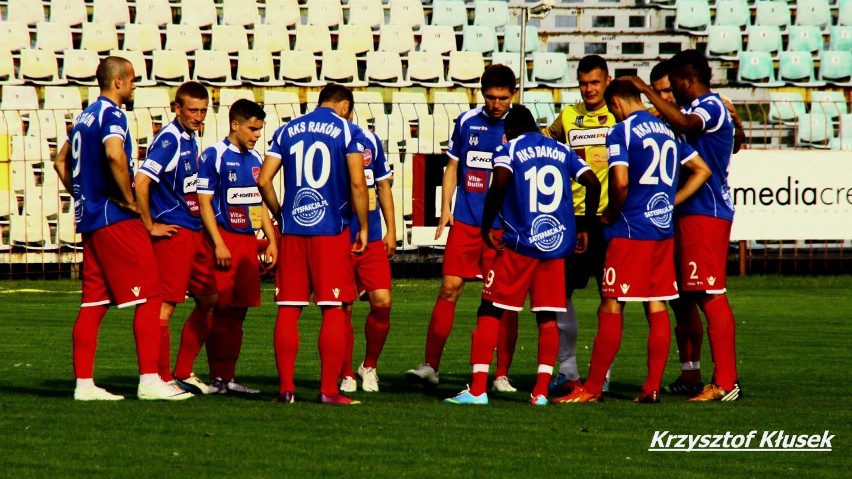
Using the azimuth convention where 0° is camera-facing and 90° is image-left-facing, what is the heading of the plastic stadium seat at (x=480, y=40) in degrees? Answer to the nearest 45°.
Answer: approximately 0°

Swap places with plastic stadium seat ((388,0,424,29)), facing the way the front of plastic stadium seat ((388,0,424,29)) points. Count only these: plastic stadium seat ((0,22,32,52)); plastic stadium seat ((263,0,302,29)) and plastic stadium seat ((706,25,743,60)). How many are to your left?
1

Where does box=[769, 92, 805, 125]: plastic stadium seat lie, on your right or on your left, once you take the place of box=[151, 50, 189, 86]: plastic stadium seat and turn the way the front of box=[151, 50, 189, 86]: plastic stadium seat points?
on your left

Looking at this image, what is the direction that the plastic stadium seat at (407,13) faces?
toward the camera

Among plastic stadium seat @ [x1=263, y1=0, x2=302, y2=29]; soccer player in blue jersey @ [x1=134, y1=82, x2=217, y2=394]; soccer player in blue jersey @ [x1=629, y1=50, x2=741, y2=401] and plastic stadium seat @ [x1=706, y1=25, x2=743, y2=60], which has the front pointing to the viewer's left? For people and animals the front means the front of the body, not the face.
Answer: soccer player in blue jersey @ [x1=629, y1=50, x2=741, y2=401]

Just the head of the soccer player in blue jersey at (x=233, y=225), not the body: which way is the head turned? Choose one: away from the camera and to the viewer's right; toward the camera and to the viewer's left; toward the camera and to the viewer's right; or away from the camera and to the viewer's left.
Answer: toward the camera and to the viewer's right

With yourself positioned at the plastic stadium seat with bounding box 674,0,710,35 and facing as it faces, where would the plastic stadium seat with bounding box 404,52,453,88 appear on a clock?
the plastic stadium seat with bounding box 404,52,453,88 is roughly at 2 o'clock from the plastic stadium seat with bounding box 674,0,710,35.

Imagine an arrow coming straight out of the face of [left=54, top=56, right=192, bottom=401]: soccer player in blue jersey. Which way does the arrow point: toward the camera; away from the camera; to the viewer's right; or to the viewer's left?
to the viewer's right

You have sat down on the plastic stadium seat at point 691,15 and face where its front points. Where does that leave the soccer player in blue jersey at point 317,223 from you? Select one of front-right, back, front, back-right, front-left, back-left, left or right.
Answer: front

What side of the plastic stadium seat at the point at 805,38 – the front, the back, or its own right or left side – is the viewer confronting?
front

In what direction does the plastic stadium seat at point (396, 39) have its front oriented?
toward the camera

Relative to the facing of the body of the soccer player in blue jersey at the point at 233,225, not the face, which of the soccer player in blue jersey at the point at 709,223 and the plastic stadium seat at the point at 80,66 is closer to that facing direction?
the soccer player in blue jersey
